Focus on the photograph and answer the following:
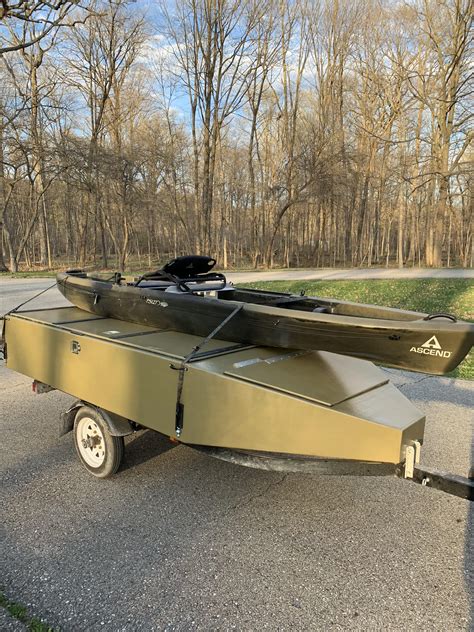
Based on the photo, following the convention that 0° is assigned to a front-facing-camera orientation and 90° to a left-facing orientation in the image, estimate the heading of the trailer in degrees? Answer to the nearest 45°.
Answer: approximately 315°

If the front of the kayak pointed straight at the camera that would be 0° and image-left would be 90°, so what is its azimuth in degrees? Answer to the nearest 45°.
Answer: approximately 315°
